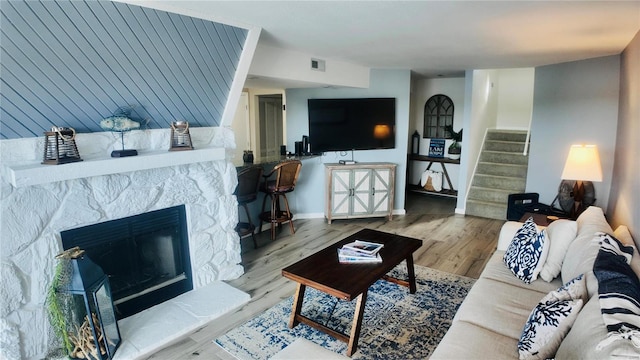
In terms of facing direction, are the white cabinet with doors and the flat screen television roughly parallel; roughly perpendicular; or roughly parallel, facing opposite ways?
roughly parallel

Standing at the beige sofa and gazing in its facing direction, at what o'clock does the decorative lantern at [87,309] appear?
The decorative lantern is roughly at 11 o'clock from the beige sofa.

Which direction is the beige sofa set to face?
to the viewer's left

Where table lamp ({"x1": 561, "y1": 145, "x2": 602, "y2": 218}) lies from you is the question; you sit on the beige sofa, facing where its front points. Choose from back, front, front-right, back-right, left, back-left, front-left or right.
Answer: right

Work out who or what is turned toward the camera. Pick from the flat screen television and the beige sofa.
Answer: the flat screen television

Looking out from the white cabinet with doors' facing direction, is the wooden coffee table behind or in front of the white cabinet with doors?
in front

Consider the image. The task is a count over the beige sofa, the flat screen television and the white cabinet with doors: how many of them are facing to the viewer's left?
1

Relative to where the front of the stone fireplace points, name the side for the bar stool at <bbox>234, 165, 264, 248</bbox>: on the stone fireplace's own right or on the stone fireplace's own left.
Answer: on the stone fireplace's own left

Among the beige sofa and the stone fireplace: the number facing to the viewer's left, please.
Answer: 1

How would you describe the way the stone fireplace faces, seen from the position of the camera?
facing the viewer and to the right of the viewer

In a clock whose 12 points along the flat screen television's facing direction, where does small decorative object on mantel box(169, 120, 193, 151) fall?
The small decorative object on mantel is roughly at 1 o'clock from the flat screen television.

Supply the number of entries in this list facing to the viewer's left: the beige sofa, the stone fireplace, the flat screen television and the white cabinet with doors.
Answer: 1

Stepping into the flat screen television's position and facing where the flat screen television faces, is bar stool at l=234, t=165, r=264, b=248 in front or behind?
in front

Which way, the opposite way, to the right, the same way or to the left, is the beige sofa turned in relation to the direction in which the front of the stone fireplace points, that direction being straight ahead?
the opposite way

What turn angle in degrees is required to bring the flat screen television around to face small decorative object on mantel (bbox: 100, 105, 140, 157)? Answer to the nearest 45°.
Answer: approximately 45° to its right

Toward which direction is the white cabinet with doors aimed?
toward the camera

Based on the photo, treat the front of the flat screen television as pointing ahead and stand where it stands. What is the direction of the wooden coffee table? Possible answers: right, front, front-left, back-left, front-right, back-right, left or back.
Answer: front

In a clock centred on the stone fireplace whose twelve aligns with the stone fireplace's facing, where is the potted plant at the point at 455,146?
The potted plant is roughly at 10 o'clock from the stone fireplace.

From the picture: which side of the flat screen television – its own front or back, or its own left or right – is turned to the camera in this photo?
front
